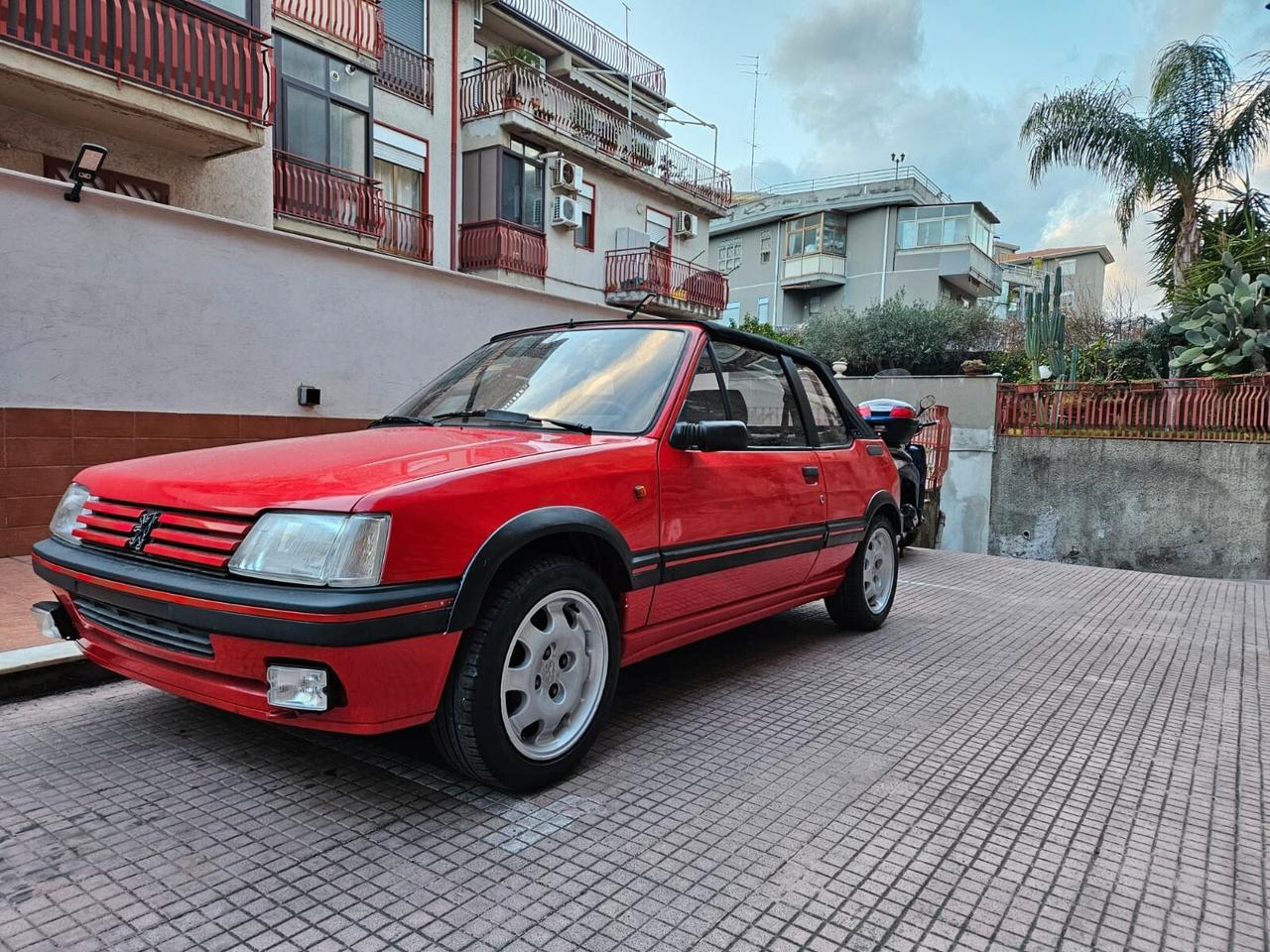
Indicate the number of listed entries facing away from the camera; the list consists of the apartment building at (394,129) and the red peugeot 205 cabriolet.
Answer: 0

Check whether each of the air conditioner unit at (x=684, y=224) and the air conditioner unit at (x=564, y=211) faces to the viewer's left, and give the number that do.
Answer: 0

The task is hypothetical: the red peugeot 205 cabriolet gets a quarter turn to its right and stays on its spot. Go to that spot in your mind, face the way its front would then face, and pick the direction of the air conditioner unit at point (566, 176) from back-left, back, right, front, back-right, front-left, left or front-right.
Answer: front-right

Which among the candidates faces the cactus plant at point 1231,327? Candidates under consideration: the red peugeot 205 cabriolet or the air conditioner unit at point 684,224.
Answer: the air conditioner unit

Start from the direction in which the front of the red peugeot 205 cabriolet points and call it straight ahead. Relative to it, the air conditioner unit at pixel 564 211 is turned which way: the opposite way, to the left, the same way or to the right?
to the left

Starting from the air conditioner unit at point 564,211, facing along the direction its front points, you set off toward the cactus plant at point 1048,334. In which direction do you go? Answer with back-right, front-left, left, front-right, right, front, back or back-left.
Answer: front-left

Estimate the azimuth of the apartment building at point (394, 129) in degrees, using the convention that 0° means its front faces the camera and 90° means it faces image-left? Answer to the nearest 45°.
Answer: approximately 315°

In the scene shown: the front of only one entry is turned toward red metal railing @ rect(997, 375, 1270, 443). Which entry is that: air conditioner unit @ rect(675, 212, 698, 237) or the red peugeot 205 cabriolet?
the air conditioner unit

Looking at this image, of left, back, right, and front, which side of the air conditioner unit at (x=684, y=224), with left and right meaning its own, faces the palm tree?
front

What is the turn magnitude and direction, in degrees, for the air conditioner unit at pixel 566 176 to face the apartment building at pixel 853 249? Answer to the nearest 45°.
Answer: approximately 90° to its left

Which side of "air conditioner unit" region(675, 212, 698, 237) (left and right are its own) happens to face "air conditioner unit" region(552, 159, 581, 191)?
right
